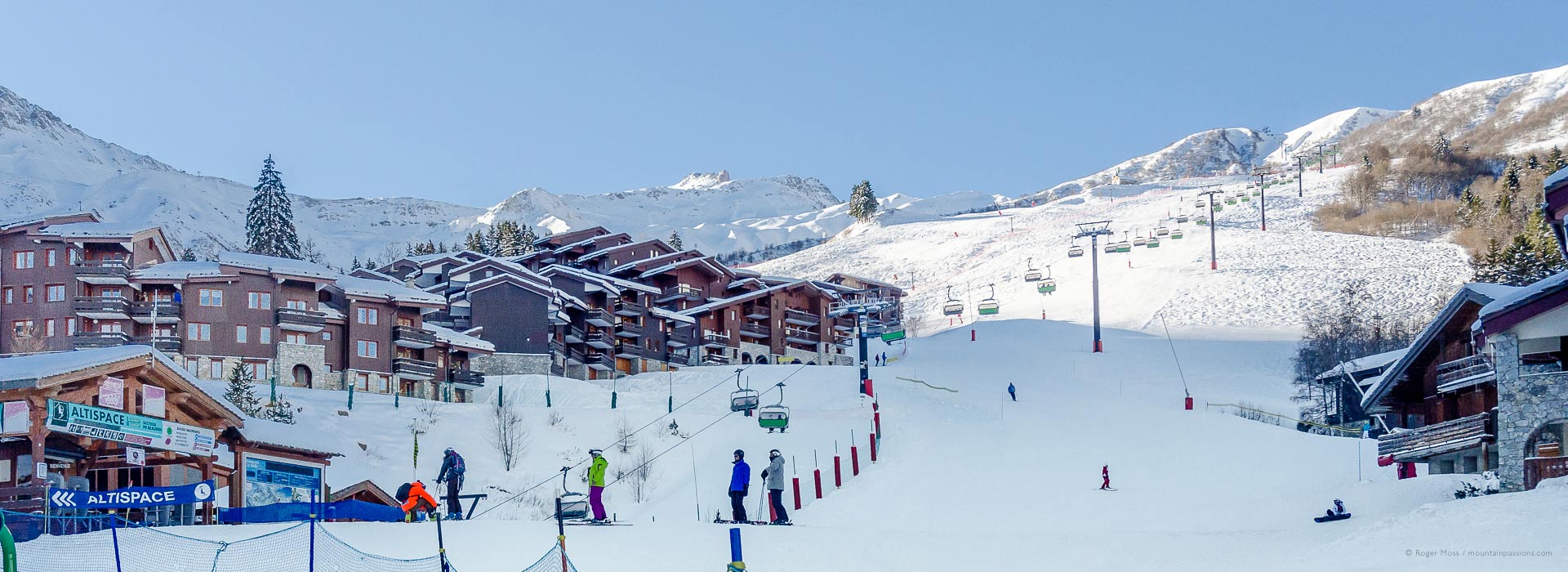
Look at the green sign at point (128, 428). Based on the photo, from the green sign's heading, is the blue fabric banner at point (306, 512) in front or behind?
in front

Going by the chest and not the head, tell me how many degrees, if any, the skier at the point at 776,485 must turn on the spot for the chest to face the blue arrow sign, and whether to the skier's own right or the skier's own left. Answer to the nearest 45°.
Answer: approximately 45° to the skier's own left

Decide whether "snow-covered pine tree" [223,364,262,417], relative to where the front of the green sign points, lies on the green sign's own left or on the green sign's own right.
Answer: on the green sign's own left

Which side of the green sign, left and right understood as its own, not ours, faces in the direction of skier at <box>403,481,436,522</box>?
front

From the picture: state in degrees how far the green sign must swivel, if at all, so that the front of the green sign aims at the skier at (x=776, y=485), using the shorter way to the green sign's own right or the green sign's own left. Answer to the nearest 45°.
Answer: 0° — it already faces them

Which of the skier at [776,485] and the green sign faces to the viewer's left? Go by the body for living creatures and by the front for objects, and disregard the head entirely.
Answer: the skier

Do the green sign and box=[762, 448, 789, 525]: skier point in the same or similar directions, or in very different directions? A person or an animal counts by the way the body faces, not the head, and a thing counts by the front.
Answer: very different directions

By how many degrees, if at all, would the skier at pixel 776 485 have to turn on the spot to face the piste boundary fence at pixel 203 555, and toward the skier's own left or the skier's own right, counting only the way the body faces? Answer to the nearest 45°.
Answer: approximately 45° to the skier's own left

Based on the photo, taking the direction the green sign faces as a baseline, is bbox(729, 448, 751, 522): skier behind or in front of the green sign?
in front
